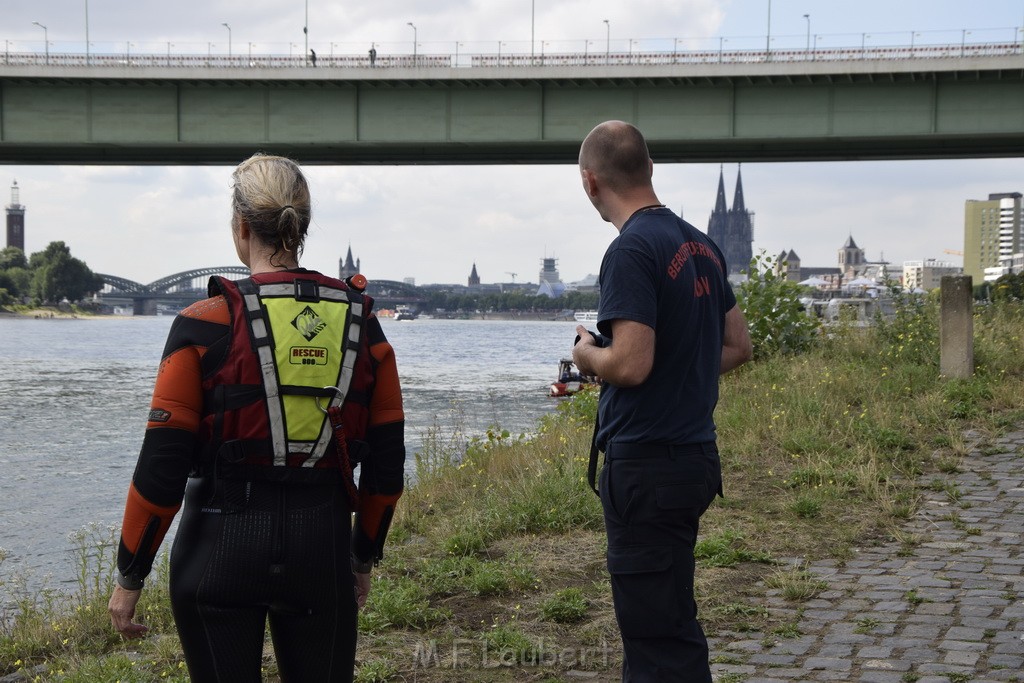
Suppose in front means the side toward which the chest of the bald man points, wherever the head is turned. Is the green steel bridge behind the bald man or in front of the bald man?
in front

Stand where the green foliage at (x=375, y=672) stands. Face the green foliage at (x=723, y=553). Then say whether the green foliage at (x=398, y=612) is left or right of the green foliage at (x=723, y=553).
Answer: left

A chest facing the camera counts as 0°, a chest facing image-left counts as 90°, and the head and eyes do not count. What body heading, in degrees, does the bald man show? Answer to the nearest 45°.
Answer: approximately 135°

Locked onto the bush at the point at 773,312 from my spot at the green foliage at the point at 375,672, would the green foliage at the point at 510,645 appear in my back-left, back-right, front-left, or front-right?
front-right

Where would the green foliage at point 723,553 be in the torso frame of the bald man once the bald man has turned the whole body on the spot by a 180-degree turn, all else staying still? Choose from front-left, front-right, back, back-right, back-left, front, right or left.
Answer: back-left

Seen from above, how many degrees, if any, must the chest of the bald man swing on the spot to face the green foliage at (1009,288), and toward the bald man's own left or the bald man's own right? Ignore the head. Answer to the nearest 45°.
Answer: approximately 45° to the bald man's own right

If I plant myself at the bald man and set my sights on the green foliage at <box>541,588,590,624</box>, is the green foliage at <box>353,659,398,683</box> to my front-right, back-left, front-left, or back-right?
front-left

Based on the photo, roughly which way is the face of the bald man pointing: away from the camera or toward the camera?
away from the camera

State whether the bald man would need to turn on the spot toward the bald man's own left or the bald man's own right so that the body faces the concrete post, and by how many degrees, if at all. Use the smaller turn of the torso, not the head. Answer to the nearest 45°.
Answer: approximately 45° to the bald man's own right
